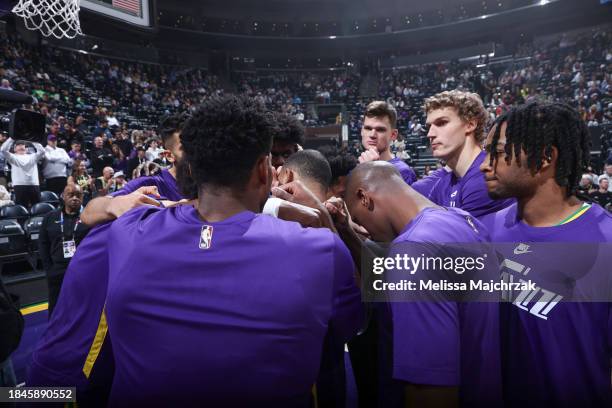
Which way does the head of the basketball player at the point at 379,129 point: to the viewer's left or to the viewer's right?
to the viewer's left

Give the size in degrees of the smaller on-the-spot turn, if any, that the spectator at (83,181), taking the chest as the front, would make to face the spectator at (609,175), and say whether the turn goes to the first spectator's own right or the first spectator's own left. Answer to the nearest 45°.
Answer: approximately 90° to the first spectator's own left

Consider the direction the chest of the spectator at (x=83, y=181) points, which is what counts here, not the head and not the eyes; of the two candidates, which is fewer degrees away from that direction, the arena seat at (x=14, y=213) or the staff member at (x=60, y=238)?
the staff member

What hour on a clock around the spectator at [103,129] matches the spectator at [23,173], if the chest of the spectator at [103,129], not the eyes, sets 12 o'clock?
the spectator at [23,173] is roughly at 2 o'clock from the spectator at [103,129].

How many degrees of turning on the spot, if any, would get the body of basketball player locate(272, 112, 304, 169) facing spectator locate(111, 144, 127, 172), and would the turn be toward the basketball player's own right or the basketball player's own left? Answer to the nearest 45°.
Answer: approximately 90° to the basketball player's own right

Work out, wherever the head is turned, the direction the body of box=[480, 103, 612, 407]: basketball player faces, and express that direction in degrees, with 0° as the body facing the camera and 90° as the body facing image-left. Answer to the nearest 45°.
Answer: approximately 45°

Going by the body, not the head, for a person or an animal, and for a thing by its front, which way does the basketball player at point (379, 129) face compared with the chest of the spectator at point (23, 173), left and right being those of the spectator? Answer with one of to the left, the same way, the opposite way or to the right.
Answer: to the right
